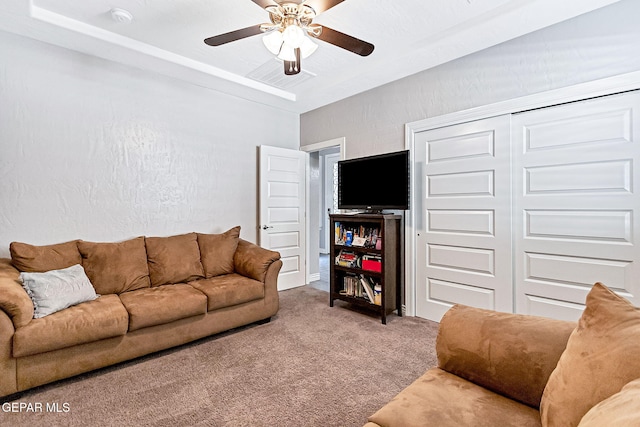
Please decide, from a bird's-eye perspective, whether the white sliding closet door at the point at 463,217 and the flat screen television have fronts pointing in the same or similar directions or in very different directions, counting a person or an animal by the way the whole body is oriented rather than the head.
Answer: same or similar directions

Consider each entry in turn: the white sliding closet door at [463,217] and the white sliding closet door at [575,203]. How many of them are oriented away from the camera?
0

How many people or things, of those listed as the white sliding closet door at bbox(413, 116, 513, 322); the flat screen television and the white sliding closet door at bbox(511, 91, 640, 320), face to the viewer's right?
0

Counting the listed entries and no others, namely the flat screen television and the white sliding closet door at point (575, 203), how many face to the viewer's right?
0

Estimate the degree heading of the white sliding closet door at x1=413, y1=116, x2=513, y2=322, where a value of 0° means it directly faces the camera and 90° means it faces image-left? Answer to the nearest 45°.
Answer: approximately 45°

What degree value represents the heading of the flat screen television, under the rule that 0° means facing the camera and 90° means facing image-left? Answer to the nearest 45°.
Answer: approximately 45°

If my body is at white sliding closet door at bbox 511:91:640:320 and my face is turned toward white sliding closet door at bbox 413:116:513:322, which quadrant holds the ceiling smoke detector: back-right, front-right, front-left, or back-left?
front-left

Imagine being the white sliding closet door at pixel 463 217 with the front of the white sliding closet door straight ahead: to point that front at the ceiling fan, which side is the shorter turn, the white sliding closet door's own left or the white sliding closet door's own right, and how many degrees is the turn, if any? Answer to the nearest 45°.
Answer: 0° — it already faces it

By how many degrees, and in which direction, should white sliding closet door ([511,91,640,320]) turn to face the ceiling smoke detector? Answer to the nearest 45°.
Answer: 0° — it already faces it

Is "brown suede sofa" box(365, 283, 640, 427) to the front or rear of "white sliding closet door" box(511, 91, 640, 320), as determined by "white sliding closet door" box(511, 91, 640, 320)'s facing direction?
to the front

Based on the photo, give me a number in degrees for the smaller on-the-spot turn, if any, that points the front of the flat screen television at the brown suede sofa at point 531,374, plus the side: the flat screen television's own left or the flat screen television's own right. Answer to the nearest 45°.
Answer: approximately 45° to the flat screen television's own left
